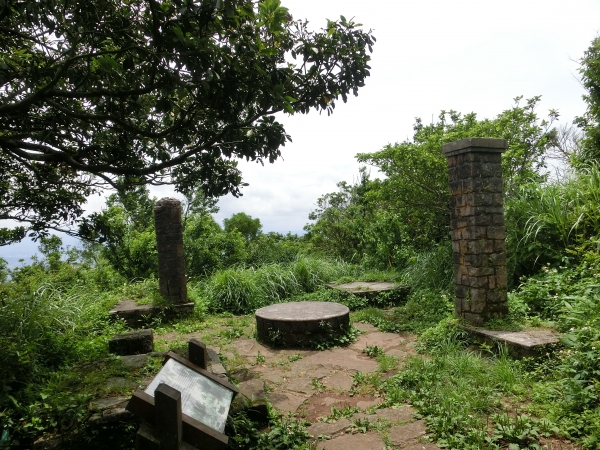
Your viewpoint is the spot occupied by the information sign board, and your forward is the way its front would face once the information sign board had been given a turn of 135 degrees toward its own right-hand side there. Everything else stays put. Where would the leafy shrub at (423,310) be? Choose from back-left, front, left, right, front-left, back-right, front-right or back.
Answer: front-right

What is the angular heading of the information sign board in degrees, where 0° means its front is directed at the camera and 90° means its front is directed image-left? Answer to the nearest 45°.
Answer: approximately 45°

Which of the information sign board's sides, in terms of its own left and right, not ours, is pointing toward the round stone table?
back

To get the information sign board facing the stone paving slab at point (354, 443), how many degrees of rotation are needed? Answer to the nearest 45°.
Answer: approximately 135° to its left

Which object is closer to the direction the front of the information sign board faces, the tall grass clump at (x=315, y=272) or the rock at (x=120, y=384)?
the rock

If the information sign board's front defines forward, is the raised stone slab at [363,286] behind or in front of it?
behind

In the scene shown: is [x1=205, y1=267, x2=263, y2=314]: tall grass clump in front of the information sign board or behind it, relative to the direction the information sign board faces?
behind

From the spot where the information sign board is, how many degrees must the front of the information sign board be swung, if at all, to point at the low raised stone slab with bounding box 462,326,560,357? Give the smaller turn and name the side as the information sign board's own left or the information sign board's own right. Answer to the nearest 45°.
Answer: approximately 135° to the information sign board's own left

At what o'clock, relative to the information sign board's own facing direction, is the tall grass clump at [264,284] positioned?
The tall grass clump is roughly at 5 o'clock from the information sign board.

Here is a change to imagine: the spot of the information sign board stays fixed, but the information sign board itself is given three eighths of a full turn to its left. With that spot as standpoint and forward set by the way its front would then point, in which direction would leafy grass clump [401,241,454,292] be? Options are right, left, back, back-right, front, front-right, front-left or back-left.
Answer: front-left

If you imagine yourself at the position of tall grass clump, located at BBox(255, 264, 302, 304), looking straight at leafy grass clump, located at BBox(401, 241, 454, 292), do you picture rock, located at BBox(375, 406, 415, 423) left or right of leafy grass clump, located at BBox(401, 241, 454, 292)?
right

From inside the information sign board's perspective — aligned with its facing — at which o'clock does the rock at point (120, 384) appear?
The rock is roughly at 3 o'clock from the information sign board.

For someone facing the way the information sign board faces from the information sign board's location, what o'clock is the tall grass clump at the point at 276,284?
The tall grass clump is roughly at 5 o'clock from the information sign board.
